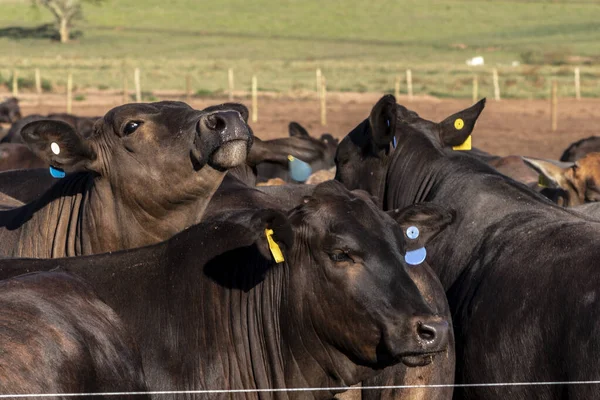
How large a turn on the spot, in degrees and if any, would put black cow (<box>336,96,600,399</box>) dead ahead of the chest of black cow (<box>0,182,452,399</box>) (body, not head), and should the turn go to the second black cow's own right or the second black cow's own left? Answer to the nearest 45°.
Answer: approximately 90° to the second black cow's own left

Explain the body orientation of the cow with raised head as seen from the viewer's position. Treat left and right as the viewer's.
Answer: facing to the right of the viewer

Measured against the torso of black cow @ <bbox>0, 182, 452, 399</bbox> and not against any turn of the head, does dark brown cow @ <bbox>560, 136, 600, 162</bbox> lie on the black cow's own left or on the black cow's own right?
on the black cow's own left

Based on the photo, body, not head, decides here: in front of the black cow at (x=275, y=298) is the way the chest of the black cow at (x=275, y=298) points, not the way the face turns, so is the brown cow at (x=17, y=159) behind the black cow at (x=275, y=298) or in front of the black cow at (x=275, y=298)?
behind

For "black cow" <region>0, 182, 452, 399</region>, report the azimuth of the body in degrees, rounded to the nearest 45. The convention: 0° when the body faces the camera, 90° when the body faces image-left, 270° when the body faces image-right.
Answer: approximately 315°
